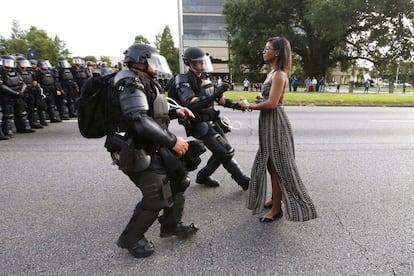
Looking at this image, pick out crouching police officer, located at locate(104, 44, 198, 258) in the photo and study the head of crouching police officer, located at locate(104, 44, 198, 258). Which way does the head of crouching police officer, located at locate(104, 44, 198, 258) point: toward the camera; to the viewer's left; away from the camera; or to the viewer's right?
to the viewer's right

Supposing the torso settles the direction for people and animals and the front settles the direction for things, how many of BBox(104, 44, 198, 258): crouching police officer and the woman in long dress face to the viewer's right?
1

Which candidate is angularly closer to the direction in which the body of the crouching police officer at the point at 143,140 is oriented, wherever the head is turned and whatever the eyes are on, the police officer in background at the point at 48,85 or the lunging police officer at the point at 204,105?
the lunging police officer

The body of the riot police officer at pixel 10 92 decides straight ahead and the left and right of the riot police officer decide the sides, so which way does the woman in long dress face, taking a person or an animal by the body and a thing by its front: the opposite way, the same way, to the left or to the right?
the opposite way

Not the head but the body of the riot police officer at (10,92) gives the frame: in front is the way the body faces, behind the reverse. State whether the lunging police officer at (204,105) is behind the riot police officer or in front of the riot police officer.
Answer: in front

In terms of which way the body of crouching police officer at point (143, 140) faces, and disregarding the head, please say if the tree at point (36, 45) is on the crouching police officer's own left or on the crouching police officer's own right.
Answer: on the crouching police officer's own left

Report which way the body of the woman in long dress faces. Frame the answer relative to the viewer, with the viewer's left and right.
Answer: facing to the left of the viewer

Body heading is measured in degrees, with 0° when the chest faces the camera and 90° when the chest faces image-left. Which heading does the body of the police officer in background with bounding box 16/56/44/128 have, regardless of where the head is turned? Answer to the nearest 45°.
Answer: approximately 315°

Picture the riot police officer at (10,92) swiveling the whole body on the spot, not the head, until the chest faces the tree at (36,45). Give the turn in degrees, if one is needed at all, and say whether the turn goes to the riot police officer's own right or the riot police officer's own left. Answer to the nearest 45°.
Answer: approximately 135° to the riot police officer's own left

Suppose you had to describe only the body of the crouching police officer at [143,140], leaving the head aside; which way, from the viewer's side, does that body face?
to the viewer's right

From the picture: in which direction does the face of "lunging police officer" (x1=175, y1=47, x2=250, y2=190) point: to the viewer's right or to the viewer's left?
to the viewer's right

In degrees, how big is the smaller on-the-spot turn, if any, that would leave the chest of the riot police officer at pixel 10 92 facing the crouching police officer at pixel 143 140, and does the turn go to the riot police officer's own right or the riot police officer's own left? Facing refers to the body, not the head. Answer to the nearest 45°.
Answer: approximately 45° to the riot police officer's own right

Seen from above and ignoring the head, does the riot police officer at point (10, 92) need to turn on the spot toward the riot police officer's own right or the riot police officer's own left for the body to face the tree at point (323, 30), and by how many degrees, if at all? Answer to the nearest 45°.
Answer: approximately 90° to the riot police officer's own left

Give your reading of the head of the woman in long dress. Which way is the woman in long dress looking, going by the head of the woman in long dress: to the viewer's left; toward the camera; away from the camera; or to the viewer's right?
to the viewer's left

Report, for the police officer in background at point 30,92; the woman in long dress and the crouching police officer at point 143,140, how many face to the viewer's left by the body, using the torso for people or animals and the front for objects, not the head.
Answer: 1
